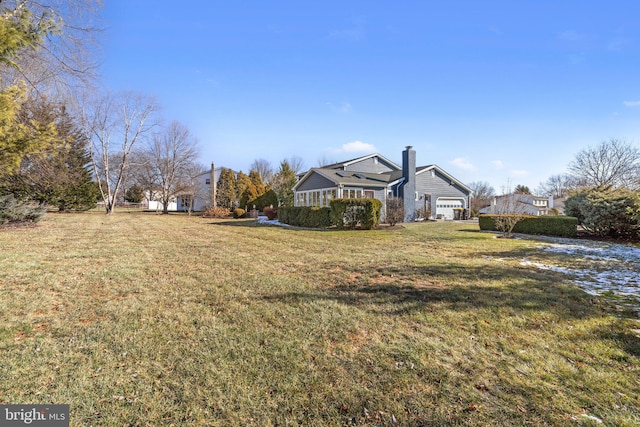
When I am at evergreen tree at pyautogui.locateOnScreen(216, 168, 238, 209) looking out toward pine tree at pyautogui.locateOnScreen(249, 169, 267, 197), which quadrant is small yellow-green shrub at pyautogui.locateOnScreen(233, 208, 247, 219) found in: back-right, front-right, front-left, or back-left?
front-right

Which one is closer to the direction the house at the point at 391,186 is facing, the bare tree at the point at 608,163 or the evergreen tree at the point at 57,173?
the bare tree

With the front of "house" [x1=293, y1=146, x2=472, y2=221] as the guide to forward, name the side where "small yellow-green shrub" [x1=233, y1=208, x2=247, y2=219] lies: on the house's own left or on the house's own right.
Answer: on the house's own left

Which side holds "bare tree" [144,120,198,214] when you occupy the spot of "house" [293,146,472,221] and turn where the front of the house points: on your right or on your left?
on your left

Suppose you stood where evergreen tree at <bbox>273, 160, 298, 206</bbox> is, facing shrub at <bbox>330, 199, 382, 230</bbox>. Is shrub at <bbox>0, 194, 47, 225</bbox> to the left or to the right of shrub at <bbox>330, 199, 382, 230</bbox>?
right
